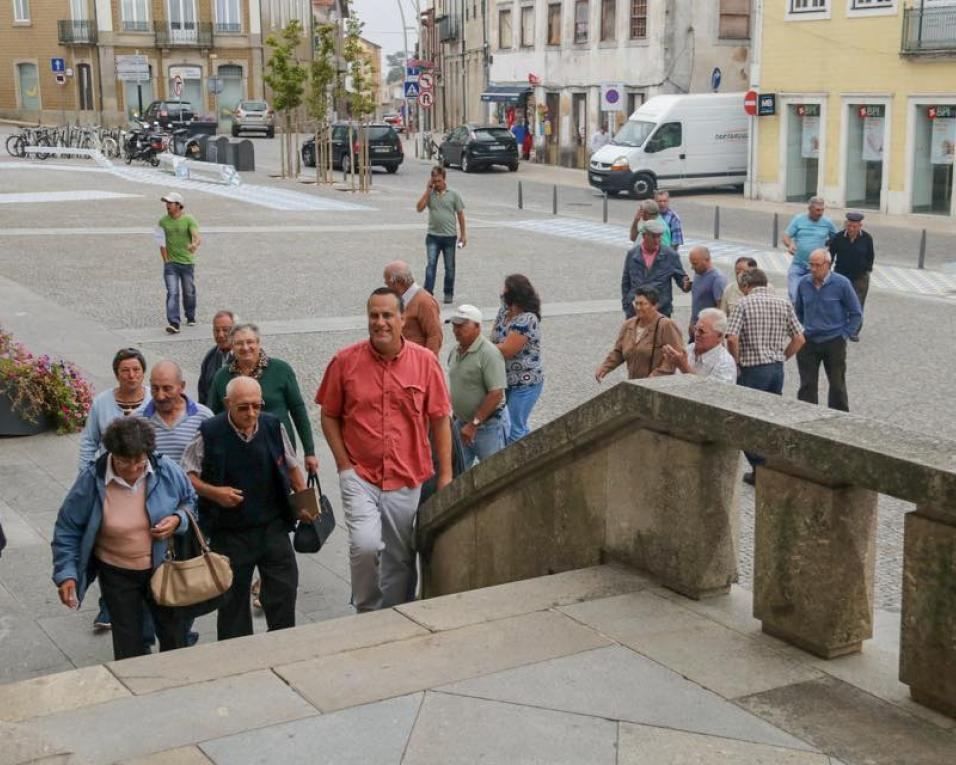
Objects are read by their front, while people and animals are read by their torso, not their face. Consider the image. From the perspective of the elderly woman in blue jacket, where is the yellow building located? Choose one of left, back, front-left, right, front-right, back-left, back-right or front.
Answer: back-left

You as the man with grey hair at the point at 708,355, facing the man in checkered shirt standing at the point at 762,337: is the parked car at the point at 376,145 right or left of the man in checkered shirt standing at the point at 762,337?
left

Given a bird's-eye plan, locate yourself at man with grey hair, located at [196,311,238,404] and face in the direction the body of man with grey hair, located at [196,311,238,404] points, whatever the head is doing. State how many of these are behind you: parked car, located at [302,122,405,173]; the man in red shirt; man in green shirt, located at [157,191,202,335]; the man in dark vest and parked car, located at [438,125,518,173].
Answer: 3

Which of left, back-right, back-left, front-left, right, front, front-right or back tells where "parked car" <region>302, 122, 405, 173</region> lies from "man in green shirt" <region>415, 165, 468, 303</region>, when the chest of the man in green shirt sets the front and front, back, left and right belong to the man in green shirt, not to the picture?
back

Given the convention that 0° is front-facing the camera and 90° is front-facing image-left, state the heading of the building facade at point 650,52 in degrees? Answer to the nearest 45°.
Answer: approximately 45°

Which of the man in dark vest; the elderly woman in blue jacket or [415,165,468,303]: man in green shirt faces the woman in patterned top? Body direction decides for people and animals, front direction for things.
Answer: the man in green shirt

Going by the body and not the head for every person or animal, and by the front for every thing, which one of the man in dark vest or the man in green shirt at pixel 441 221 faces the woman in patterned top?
the man in green shirt

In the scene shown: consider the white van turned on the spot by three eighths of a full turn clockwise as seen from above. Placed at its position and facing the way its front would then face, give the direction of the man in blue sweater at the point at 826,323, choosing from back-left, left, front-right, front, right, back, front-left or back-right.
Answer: back

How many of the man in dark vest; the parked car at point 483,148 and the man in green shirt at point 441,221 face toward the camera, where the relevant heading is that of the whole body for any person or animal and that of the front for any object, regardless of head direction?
2

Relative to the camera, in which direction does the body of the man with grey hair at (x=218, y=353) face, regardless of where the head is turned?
toward the camera
